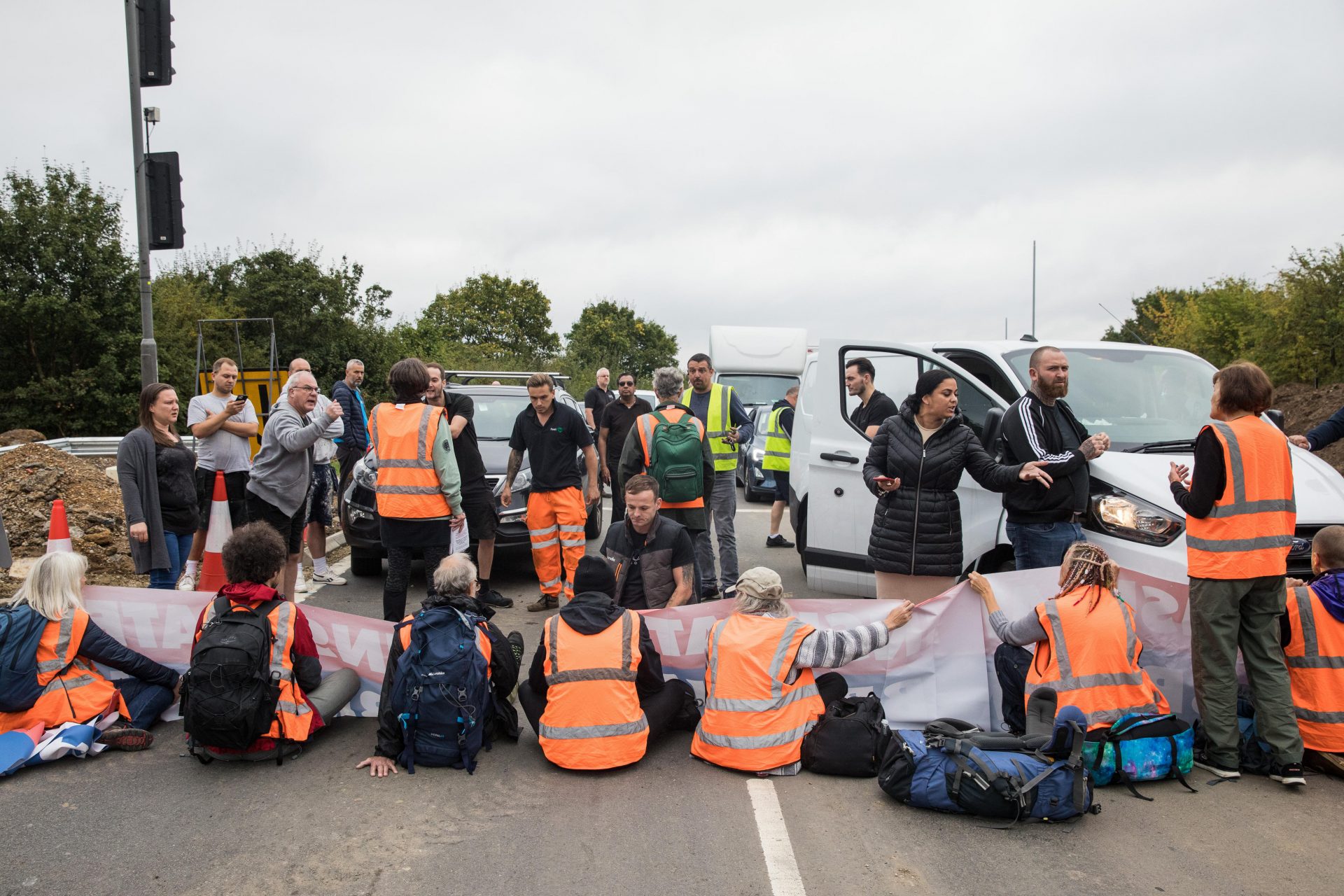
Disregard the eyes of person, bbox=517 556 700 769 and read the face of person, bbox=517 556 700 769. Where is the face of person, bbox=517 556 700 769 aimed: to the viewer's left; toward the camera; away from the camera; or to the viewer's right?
away from the camera

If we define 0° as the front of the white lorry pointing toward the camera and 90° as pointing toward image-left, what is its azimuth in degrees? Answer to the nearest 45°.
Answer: approximately 0°

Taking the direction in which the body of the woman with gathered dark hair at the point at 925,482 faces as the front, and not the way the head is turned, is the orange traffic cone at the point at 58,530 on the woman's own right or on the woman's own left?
on the woman's own right

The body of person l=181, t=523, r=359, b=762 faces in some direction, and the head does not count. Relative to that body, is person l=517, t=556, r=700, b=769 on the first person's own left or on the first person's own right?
on the first person's own right

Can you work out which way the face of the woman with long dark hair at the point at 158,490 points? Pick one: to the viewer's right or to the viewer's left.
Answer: to the viewer's right

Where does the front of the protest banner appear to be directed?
away from the camera

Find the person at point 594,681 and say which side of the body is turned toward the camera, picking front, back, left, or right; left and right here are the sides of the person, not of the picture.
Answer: back

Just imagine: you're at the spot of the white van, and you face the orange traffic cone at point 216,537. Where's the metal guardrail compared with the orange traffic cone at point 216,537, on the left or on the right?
right

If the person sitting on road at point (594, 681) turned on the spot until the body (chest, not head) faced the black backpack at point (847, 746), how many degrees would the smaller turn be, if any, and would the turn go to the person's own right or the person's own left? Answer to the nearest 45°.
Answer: approximately 90° to the person's own right

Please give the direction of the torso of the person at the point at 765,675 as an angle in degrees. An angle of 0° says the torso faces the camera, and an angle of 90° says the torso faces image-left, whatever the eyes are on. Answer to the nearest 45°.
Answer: approximately 180°

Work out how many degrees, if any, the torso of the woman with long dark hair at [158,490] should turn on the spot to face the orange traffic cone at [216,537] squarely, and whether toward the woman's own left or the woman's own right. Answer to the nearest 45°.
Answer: approximately 90° to the woman's own left

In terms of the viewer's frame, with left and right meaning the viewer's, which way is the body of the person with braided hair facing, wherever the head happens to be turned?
facing away from the viewer and to the left of the viewer

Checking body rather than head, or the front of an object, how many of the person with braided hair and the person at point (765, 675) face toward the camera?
0

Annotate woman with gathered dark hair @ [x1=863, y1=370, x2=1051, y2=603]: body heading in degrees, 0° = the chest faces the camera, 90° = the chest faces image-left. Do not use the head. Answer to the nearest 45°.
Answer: approximately 0°
